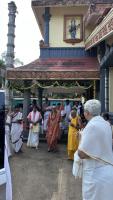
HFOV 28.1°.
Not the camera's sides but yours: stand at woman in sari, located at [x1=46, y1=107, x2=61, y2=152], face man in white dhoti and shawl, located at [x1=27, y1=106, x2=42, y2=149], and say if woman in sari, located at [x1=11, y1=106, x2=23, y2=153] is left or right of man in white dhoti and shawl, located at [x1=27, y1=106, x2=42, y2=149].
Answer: left

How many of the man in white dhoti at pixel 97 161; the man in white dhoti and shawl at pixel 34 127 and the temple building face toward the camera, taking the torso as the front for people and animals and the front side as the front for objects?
2

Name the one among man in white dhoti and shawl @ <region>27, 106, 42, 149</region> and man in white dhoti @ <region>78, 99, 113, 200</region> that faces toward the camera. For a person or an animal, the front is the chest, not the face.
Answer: the man in white dhoti and shawl

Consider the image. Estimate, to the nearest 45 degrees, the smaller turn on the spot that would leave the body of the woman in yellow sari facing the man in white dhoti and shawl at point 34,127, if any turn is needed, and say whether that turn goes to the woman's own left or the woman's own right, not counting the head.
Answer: approximately 90° to the woman's own right

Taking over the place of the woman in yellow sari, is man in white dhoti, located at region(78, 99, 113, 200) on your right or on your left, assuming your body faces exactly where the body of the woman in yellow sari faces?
on your left

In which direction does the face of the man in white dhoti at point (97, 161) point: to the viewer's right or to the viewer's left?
to the viewer's left

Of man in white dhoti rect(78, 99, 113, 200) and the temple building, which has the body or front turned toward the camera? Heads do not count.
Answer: the temple building

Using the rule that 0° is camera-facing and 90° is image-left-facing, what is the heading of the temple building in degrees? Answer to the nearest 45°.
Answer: approximately 0°

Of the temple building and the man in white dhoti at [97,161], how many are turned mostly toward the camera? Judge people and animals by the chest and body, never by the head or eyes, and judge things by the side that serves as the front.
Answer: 1

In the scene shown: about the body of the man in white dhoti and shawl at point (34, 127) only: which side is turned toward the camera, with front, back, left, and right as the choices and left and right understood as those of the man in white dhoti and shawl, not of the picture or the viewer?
front

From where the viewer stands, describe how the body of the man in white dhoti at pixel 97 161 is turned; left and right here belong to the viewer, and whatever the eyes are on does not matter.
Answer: facing away from the viewer and to the left of the viewer
